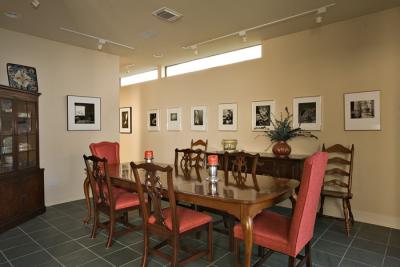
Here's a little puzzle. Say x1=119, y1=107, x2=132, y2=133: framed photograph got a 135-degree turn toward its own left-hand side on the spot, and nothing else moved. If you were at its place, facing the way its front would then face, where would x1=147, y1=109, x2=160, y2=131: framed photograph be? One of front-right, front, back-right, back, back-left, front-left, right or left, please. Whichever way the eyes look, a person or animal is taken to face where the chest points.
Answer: front-right

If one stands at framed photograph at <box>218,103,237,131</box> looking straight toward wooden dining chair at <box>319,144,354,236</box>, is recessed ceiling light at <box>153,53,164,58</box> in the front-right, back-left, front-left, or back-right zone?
back-right

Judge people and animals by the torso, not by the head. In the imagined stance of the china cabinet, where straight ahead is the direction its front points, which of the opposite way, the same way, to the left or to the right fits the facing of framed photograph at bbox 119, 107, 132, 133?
to the right

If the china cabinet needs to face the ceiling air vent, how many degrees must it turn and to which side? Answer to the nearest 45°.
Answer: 0° — it already faces it

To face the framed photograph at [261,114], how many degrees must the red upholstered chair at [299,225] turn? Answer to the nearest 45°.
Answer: approximately 45° to its right

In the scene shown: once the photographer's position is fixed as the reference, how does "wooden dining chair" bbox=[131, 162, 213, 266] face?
facing away from the viewer and to the right of the viewer

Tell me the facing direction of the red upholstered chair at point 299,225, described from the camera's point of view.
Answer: facing away from the viewer and to the left of the viewer

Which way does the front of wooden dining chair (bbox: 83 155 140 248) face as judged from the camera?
facing away from the viewer and to the right of the viewer

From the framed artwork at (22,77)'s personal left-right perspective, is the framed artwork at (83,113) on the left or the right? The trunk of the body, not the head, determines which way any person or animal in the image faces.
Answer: on its left
